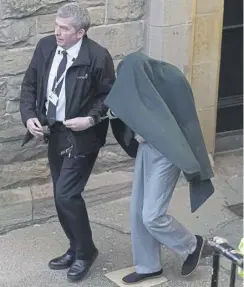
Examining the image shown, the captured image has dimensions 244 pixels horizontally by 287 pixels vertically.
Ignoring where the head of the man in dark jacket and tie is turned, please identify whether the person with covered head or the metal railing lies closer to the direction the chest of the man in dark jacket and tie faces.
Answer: the metal railing

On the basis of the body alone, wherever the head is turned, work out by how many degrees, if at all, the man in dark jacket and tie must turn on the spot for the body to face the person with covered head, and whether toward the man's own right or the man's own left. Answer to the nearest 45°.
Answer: approximately 90° to the man's own left

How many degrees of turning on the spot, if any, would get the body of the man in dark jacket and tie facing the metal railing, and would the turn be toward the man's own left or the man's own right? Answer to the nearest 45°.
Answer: approximately 90° to the man's own left

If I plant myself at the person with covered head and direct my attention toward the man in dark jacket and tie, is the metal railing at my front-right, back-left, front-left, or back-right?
back-left

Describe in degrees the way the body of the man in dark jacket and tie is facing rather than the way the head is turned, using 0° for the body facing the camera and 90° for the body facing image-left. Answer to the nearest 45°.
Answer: approximately 45°
